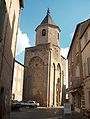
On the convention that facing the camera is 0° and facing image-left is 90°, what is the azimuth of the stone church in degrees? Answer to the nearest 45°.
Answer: approximately 315°

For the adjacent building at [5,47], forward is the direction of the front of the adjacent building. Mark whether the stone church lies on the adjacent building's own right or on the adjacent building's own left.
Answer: on the adjacent building's own left

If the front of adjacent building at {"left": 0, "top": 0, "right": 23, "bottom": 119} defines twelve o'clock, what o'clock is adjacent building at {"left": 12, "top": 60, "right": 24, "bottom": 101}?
adjacent building at {"left": 12, "top": 60, "right": 24, "bottom": 101} is roughly at 9 o'clock from adjacent building at {"left": 0, "top": 0, "right": 23, "bottom": 119}.

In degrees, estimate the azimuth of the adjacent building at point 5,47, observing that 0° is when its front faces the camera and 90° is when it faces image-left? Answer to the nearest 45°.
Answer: approximately 270°

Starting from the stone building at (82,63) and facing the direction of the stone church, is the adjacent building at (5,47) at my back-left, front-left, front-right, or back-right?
back-left

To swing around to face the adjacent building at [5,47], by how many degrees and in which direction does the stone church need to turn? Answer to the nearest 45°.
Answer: approximately 45° to its right

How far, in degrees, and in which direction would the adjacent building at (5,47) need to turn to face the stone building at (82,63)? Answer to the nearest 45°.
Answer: approximately 45° to its left
